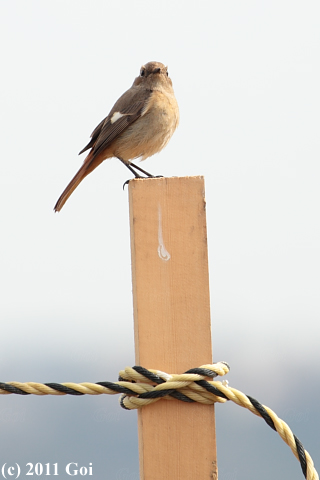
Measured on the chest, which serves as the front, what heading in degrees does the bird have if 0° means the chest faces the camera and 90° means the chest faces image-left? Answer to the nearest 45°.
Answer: approximately 315°
